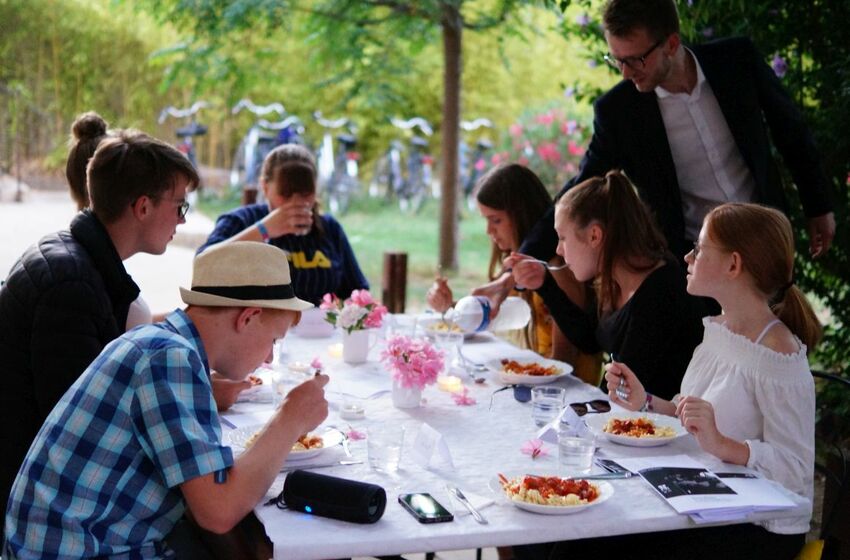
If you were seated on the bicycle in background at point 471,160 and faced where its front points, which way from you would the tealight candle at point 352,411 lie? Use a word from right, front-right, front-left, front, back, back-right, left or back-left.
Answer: front

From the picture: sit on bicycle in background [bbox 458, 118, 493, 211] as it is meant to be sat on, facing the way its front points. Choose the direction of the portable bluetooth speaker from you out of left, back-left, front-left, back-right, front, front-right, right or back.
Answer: front

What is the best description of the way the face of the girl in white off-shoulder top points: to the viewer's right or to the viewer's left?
to the viewer's left

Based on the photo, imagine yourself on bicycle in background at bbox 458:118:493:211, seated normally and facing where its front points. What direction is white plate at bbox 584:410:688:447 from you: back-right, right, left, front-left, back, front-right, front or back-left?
front

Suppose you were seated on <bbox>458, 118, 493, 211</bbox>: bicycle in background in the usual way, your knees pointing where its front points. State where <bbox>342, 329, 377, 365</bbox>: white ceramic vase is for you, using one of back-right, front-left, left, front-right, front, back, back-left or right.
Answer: front

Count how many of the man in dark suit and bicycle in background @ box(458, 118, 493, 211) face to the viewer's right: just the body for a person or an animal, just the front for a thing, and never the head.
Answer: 0

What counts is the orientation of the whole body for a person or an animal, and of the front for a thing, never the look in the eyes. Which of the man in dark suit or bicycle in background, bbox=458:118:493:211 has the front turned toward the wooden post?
the bicycle in background

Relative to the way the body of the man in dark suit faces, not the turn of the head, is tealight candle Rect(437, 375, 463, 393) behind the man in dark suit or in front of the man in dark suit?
in front

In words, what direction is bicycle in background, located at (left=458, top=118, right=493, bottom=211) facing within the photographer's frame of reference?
facing the viewer

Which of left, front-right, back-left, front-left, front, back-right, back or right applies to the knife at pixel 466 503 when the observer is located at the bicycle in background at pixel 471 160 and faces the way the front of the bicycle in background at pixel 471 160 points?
front

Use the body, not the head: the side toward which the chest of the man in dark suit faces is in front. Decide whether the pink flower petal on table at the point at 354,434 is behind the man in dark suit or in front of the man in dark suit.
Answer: in front

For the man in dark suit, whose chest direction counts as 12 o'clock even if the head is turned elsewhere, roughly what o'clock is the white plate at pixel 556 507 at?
The white plate is roughly at 11 o'clock from the man in dark suit.

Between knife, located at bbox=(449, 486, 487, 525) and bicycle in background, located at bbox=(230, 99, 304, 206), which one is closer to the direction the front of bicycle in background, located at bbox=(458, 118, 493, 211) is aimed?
the knife

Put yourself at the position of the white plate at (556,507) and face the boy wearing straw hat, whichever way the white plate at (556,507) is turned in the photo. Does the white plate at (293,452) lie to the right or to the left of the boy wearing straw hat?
right

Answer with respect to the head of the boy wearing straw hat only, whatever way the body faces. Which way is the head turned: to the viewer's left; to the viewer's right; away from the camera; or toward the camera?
to the viewer's right

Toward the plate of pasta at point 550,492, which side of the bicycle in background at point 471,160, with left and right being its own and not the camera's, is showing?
front

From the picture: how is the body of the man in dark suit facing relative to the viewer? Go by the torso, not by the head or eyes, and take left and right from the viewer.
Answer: facing the viewer and to the left of the viewer

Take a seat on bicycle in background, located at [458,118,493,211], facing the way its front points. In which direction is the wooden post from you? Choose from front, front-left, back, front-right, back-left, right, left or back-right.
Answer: front
